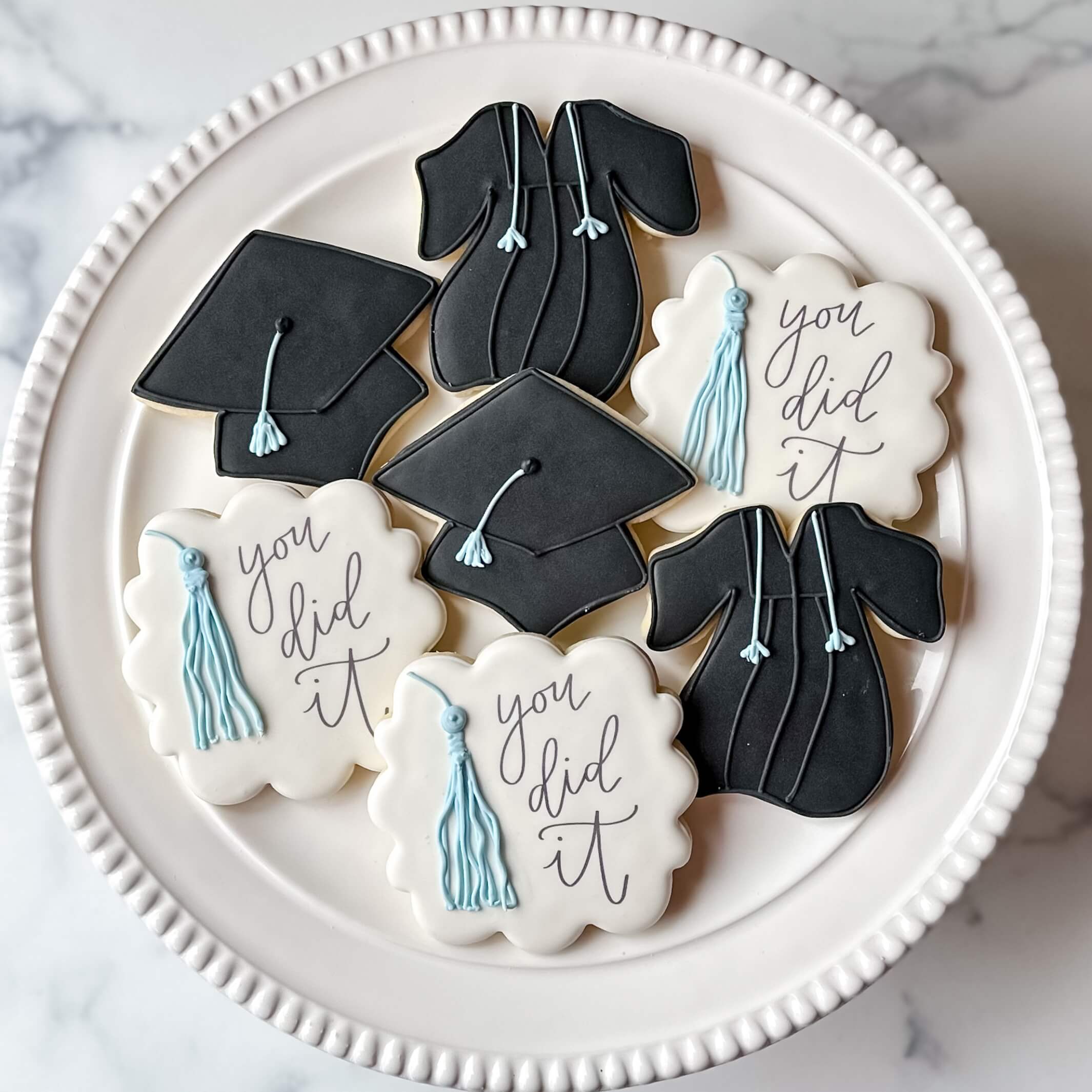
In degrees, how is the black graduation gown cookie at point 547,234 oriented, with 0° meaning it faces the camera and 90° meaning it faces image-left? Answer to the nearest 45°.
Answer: approximately 0°

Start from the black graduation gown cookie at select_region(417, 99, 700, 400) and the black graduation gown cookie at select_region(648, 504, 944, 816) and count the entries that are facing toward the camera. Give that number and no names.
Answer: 2
